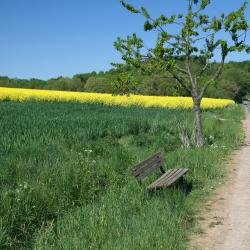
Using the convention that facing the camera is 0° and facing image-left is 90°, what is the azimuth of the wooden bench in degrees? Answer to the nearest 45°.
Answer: approximately 315°
